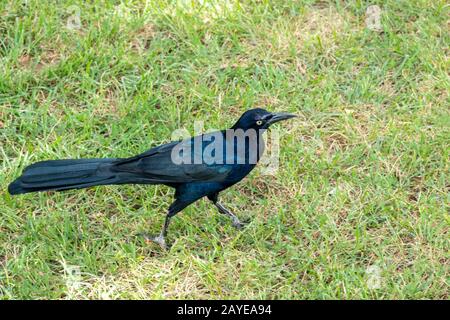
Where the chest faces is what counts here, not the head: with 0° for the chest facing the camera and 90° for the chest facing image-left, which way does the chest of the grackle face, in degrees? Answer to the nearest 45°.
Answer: approximately 270°
